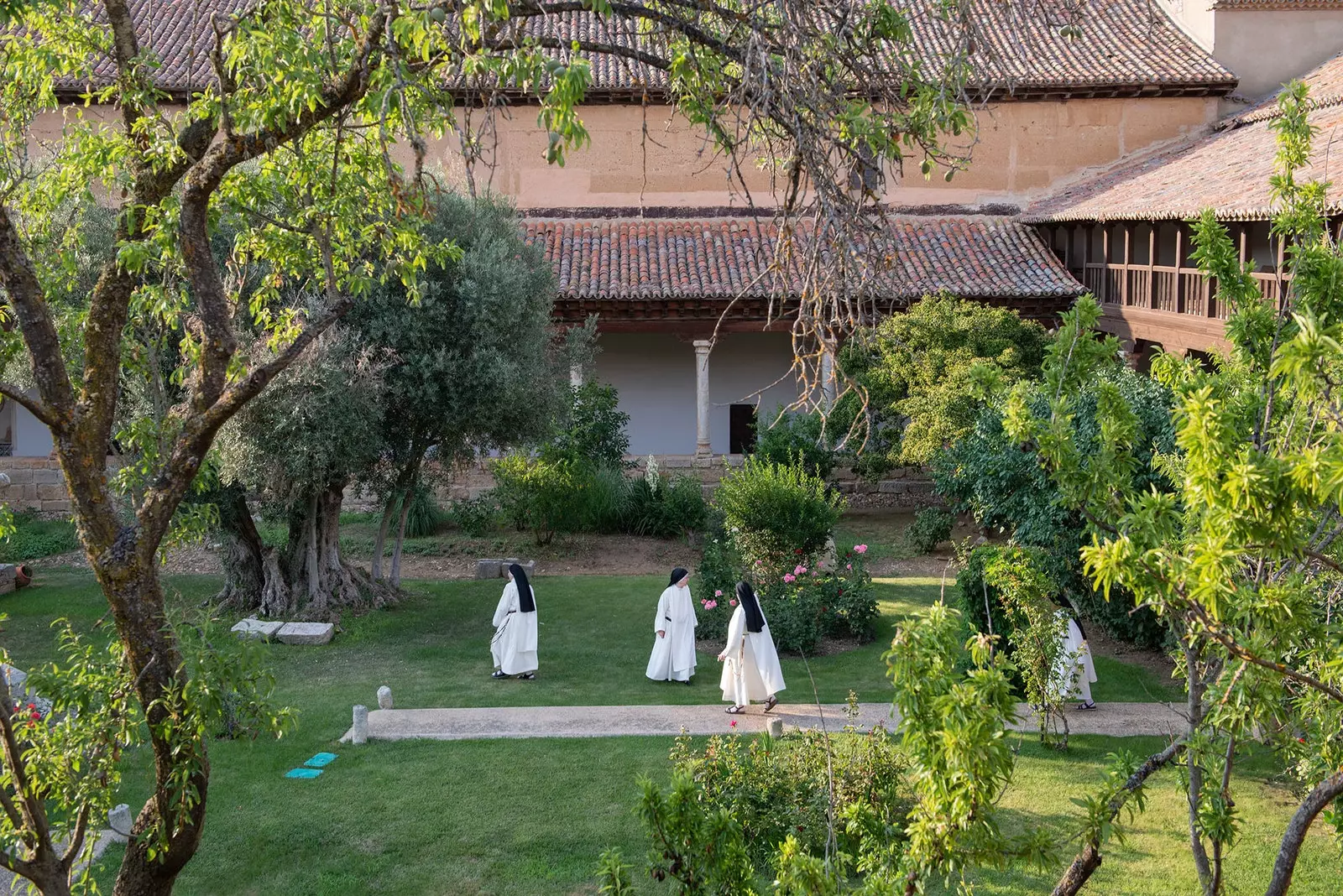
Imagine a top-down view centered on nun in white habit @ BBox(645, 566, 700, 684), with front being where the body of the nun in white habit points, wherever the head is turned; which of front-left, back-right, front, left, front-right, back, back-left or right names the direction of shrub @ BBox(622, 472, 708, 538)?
back-left

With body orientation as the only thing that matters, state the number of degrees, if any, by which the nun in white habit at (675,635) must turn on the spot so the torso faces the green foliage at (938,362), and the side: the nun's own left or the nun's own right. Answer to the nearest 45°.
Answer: approximately 90° to the nun's own left

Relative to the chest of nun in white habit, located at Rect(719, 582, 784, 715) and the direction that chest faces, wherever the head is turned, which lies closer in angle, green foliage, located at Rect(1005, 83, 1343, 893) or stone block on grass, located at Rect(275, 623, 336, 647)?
the stone block on grass
